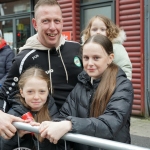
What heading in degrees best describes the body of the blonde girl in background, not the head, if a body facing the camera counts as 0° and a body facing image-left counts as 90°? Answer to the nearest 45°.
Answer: approximately 45°

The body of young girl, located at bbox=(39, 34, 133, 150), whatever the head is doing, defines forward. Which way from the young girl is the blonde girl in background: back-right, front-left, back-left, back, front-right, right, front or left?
back-right

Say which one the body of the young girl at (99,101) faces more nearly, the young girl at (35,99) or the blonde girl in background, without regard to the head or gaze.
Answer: the young girl

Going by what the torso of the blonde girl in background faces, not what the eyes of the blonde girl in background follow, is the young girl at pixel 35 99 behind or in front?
in front

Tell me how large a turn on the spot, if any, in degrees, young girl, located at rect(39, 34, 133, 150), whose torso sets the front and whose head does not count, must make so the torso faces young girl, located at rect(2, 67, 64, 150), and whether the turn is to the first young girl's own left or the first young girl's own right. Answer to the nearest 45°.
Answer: approximately 90° to the first young girl's own right

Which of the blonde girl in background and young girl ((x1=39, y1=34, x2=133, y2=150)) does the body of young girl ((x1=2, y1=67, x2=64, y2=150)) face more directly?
the young girl

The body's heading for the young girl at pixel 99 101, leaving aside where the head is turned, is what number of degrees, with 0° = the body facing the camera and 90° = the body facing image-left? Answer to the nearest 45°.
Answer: approximately 45°
